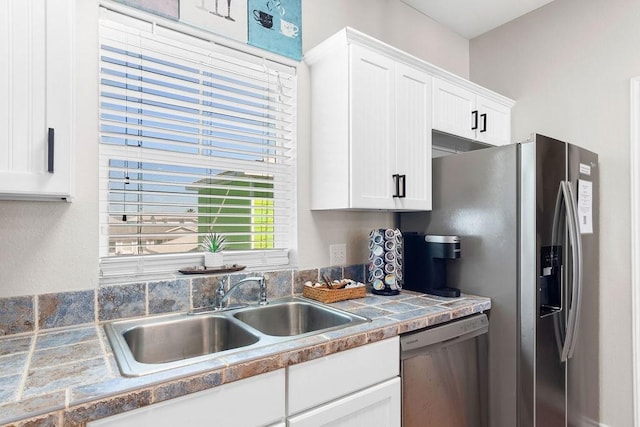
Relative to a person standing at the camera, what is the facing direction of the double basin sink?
facing the viewer and to the right of the viewer

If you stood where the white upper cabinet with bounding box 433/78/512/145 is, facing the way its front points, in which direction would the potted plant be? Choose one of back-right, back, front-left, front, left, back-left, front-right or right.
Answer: right

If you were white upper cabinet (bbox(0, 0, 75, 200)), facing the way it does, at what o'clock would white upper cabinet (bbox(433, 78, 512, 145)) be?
white upper cabinet (bbox(433, 78, 512, 145)) is roughly at 9 o'clock from white upper cabinet (bbox(0, 0, 75, 200)).

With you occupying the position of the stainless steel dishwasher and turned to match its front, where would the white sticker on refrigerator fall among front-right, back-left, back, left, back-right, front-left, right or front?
left

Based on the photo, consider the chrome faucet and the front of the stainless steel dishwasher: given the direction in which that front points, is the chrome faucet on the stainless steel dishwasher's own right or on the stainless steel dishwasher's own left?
on the stainless steel dishwasher's own right

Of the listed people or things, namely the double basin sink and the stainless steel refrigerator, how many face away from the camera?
0

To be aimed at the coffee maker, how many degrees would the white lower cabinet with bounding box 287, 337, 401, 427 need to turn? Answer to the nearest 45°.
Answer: approximately 90° to its left

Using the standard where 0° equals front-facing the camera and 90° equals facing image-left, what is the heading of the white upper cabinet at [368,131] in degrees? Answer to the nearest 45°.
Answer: approximately 315°

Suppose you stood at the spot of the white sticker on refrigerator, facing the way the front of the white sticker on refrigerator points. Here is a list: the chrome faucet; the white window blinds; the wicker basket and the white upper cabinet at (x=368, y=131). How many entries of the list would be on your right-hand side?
4

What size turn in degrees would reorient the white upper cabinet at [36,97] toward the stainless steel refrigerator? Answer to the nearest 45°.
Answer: approximately 90° to its left

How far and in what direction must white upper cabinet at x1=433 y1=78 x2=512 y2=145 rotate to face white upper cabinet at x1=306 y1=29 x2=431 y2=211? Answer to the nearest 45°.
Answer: approximately 90° to its right

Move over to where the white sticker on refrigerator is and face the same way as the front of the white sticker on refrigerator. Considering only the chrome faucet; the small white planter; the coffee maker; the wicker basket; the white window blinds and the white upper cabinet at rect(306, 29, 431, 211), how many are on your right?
6

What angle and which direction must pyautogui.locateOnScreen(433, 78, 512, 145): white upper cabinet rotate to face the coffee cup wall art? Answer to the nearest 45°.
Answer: approximately 90° to its right

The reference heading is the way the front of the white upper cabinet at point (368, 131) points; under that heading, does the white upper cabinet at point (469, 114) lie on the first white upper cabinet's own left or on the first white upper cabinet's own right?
on the first white upper cabinet's own left

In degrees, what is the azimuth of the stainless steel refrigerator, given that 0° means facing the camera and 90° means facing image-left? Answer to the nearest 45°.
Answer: approximately 315°
